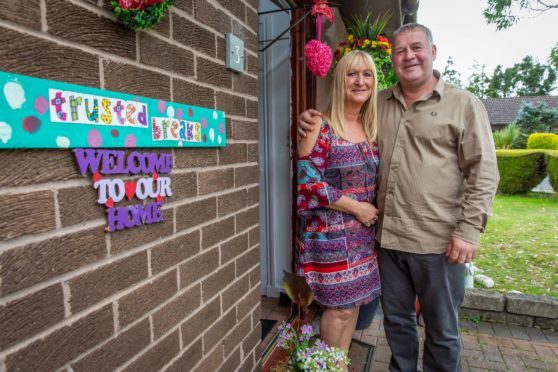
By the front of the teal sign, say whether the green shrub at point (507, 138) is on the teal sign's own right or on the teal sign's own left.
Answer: on the teal sign's own left

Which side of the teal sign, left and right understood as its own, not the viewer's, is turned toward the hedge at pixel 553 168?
left

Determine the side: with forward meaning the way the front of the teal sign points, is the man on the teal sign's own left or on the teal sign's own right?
on the teal sign's own left

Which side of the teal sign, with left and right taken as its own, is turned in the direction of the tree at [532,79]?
left

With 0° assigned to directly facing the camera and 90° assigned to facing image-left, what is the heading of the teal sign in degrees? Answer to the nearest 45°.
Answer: approximately 315°

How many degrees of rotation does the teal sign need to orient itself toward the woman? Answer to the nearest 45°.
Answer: approximately 90° to its left
